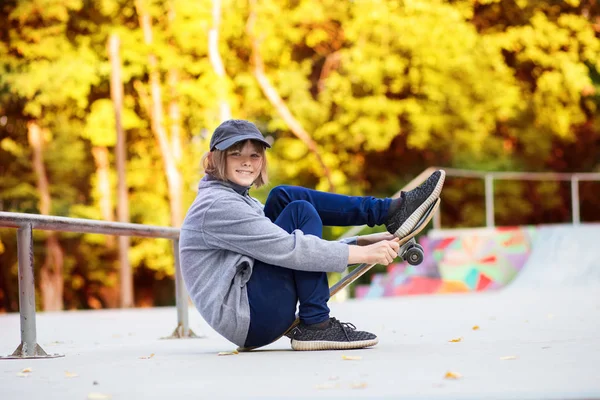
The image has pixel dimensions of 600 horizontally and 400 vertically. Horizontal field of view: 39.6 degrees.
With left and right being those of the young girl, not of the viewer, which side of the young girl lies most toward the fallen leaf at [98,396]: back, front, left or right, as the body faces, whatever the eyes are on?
right

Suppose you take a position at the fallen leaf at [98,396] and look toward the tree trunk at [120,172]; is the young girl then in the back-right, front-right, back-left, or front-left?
front-right

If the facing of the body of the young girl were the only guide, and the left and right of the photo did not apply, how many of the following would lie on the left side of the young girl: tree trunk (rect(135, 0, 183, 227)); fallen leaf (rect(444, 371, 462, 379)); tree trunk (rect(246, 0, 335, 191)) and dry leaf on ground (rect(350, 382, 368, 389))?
2

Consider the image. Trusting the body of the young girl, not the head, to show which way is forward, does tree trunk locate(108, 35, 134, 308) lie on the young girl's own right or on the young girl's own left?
on the young girl's own left

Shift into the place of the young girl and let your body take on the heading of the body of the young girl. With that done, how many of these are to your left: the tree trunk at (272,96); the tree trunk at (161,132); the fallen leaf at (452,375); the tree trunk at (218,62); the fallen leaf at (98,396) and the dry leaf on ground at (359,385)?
3

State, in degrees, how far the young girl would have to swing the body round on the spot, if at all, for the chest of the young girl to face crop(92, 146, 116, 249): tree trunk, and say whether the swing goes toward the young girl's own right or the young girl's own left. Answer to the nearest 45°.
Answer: approximately 90° to the young girl's own left

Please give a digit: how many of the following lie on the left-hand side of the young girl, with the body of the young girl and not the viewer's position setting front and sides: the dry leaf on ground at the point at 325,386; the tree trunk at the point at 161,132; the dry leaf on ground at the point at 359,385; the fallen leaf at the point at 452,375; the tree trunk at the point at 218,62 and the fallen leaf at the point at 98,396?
2

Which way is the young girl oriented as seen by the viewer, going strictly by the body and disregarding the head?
to the viewer's right

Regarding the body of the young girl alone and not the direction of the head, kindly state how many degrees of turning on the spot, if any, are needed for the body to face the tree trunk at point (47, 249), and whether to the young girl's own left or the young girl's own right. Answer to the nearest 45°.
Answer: approximately 90° to the young girl's own left

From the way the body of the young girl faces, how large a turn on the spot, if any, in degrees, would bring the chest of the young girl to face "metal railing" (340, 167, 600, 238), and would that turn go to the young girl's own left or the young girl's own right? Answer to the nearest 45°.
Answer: approximately 90° to the young girl's own left

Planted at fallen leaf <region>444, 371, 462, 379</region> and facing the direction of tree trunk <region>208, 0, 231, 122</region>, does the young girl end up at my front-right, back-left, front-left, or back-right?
front-left

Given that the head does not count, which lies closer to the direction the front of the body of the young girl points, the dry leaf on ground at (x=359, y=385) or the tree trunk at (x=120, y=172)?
the dry leaf on ground

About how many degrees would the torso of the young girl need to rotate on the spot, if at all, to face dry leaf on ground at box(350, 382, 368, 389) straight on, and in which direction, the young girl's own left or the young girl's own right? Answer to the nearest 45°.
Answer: approximately 90° to the young girl's own right

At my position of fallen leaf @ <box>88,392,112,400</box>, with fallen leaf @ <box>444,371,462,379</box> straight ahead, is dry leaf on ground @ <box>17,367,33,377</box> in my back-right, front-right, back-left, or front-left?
back-left

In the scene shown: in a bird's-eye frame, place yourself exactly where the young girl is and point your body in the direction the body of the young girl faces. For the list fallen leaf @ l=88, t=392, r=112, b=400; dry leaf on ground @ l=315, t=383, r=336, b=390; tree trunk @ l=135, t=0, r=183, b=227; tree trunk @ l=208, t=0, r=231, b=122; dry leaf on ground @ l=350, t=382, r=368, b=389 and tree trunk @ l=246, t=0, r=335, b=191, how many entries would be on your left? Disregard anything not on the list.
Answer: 3

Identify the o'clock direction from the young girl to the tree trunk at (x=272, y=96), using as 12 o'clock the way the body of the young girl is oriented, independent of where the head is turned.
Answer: The tree trunk is roughly at 9 o'clock from the young girl.

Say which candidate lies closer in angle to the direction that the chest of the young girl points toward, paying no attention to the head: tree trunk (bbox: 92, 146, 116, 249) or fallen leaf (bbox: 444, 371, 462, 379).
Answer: the fallen leaf

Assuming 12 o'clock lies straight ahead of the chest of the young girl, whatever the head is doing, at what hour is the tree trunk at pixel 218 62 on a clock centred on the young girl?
The tree trunk is roughly at 9 o'clock from the young girl.
